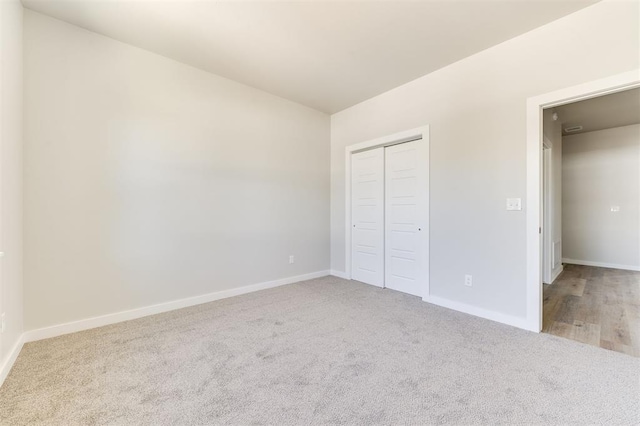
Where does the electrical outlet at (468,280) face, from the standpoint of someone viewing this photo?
facing the viewer

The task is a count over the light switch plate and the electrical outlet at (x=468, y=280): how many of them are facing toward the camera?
2
